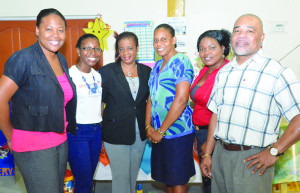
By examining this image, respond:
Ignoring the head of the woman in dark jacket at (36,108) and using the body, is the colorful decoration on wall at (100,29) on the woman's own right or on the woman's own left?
on the woman's own left

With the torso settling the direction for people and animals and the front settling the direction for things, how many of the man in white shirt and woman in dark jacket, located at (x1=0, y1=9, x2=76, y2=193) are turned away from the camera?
0

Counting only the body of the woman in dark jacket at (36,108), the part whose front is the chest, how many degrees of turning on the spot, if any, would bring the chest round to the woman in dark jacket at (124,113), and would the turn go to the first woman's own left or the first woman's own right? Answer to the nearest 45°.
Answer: approximately 90° to the first woman's own left

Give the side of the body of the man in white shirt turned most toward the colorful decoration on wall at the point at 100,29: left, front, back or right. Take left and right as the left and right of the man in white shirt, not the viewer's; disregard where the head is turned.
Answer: right

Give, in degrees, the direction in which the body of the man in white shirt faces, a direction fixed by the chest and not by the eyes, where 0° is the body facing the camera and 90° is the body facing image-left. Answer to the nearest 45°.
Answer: approximately 45°

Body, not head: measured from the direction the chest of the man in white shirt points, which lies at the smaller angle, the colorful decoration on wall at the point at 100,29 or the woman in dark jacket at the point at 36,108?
the woman in dark jacket

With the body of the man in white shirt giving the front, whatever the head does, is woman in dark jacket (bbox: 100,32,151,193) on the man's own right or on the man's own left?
on the man's own right
